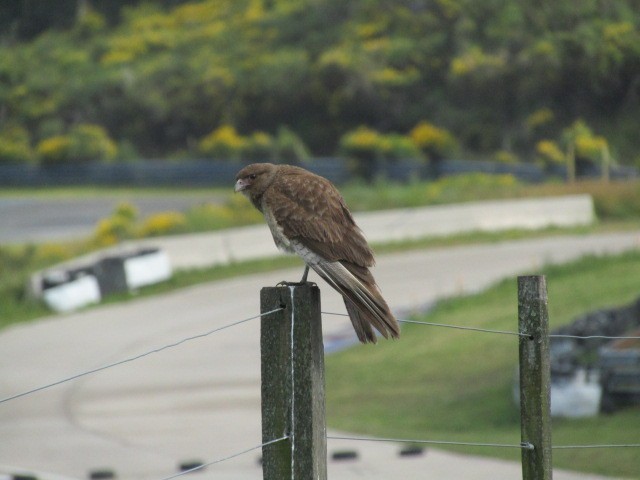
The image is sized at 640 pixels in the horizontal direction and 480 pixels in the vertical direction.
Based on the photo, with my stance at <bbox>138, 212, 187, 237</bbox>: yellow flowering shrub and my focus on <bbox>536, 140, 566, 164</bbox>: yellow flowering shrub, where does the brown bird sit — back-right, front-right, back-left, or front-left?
back-right

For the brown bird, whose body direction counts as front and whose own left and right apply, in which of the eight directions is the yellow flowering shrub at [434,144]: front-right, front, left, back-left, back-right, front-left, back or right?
right

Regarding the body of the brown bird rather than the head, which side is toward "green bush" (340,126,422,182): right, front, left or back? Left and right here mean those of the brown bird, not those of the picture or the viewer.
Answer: right

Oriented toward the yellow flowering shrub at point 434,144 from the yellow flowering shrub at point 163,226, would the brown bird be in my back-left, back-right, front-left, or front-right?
back-right

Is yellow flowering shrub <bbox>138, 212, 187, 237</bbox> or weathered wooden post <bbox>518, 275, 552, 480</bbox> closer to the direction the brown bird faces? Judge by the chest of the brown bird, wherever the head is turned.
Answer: the yellow flowering shrub

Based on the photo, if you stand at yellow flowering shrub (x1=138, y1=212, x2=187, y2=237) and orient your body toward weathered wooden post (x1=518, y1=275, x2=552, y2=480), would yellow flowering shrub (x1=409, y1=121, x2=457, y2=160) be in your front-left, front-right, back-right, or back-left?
back-left

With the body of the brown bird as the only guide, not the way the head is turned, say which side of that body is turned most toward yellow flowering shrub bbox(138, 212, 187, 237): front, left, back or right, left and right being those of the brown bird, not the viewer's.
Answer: right

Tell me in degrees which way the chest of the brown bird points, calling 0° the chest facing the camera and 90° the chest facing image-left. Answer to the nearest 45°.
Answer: approximately 90°

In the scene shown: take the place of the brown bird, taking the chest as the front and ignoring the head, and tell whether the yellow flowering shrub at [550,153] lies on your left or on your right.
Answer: on your right
